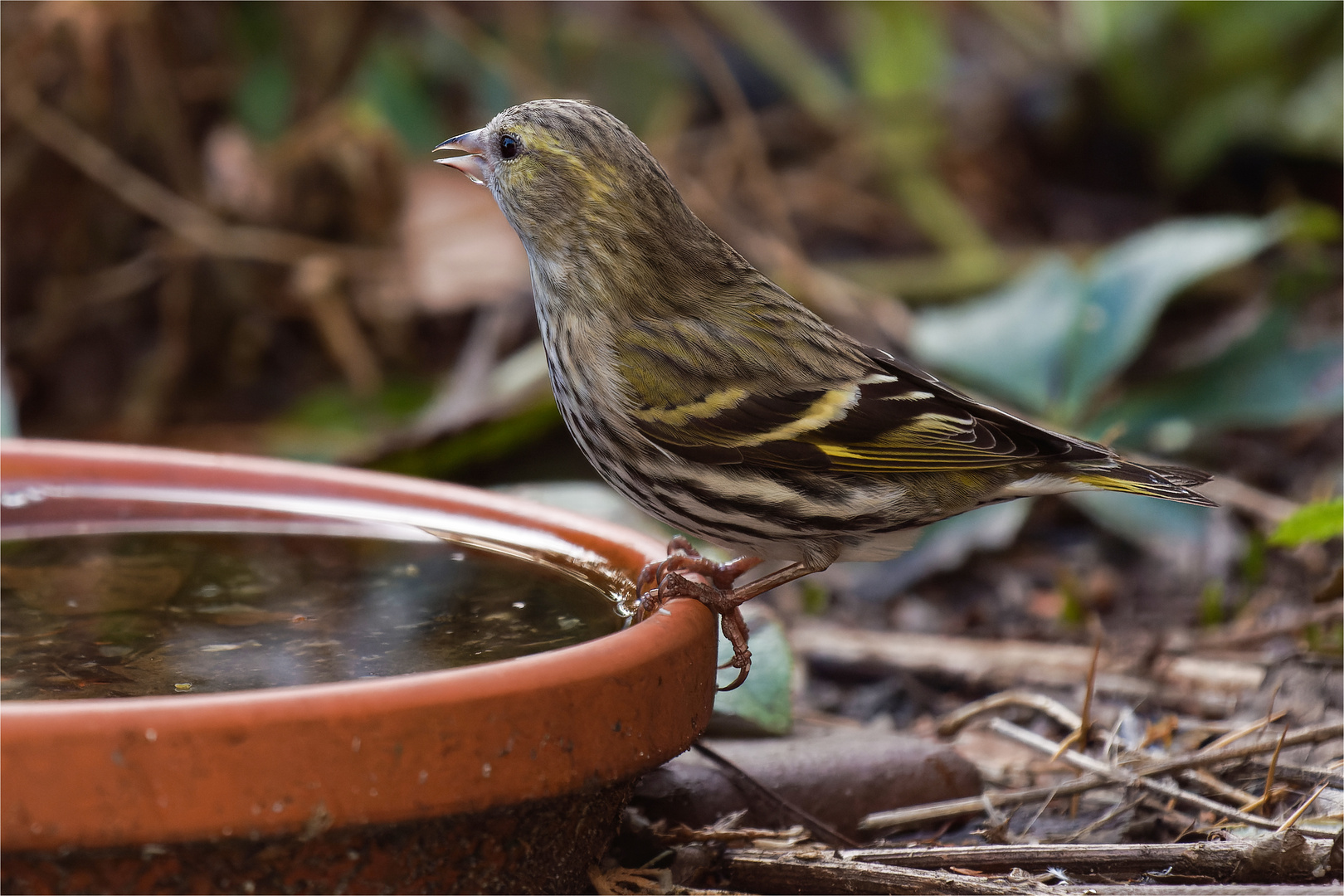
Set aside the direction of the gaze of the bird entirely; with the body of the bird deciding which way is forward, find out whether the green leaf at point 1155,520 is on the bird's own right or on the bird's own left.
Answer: on the bird's own right

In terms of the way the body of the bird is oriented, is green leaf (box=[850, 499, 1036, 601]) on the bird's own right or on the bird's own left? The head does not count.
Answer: on the bird's own right

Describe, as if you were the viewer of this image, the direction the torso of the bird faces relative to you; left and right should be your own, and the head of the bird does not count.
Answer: facing to the left of the viewer

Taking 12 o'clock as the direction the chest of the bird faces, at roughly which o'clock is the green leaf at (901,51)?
The green leaf is roughly at 3 o'clock from the bird.

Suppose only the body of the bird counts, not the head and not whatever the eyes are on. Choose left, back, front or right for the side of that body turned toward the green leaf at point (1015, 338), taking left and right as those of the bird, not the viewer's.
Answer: right

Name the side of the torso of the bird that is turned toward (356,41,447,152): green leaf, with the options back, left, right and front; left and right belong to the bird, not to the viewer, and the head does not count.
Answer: right

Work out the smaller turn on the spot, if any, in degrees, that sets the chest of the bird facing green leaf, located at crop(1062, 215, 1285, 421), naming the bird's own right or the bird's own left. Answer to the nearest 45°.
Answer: approximately 135° to the bird's own right

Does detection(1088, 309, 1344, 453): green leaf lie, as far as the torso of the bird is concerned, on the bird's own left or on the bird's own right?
on the bird's own right

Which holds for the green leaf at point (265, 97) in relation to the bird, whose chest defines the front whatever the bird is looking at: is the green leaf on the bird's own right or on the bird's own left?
on the bird's own right
